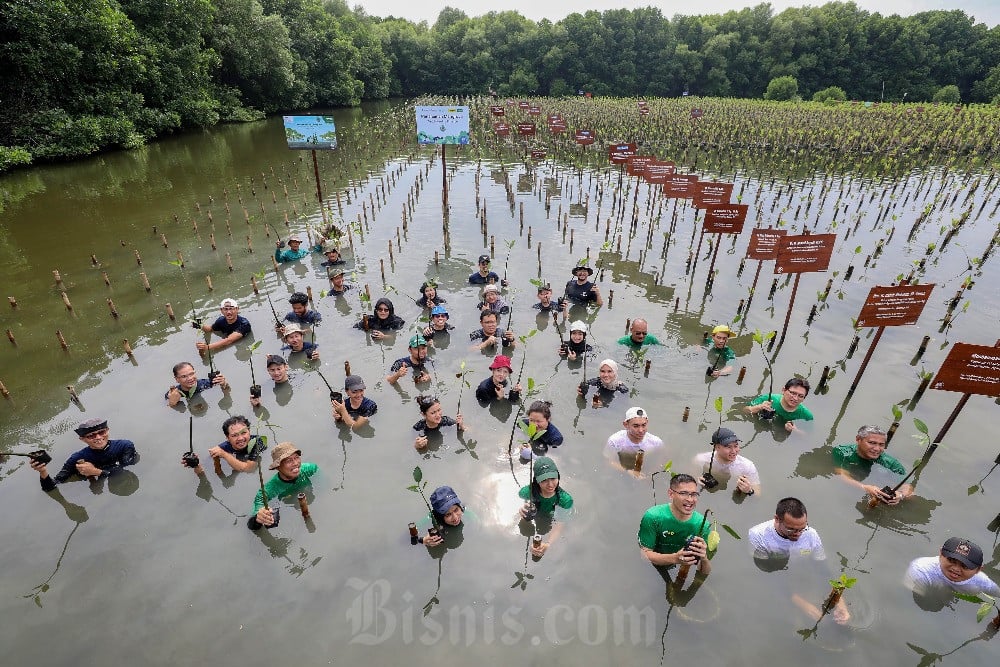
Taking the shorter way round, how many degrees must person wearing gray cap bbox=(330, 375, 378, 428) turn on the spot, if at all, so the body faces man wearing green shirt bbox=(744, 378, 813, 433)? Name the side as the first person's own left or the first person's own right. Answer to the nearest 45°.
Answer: approximately 90° to the first person's own left

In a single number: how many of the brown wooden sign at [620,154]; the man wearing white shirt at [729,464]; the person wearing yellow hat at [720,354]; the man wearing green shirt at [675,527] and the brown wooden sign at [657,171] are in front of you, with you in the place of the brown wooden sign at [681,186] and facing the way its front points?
3

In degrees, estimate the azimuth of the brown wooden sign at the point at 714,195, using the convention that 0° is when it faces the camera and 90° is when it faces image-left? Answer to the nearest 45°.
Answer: approximately 0°

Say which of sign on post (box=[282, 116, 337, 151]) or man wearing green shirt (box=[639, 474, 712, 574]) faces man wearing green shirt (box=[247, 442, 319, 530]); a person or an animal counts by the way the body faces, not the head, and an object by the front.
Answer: the sign on post

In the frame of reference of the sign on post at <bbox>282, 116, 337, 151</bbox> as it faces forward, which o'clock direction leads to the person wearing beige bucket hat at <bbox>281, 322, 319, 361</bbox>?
The person wearing beige bucket hat is roughly at 12 o'clock from the sign on post.

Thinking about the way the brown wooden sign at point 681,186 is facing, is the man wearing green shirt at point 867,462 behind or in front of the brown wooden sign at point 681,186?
in front

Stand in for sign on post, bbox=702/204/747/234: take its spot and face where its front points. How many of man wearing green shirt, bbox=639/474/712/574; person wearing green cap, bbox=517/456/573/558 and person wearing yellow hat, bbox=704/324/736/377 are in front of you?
3

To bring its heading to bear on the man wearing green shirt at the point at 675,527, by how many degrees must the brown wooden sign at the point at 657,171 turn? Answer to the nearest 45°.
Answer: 0° — it already faces them
